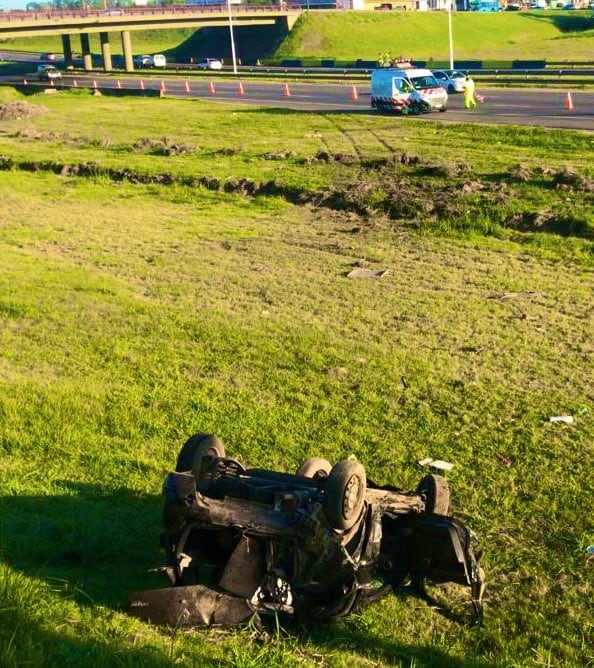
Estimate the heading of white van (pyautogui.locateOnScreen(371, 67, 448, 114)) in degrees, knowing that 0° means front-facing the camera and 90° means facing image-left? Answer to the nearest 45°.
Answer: approximately 315°

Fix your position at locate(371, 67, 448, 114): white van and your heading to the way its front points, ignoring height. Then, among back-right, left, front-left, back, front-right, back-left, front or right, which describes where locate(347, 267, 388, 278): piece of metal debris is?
front-right

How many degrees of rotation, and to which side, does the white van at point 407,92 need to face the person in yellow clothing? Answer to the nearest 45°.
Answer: approximately 45° to its left

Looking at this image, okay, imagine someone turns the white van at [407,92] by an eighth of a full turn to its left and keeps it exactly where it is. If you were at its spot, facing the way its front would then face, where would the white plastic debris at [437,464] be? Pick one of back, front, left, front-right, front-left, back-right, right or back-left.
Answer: right

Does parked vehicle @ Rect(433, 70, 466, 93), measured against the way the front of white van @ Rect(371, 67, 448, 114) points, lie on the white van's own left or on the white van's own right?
on the white van's own left

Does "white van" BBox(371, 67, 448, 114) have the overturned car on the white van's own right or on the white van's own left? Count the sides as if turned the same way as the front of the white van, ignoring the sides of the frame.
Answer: on the white van's own right

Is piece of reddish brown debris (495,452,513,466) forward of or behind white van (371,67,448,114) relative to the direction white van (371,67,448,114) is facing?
forward
